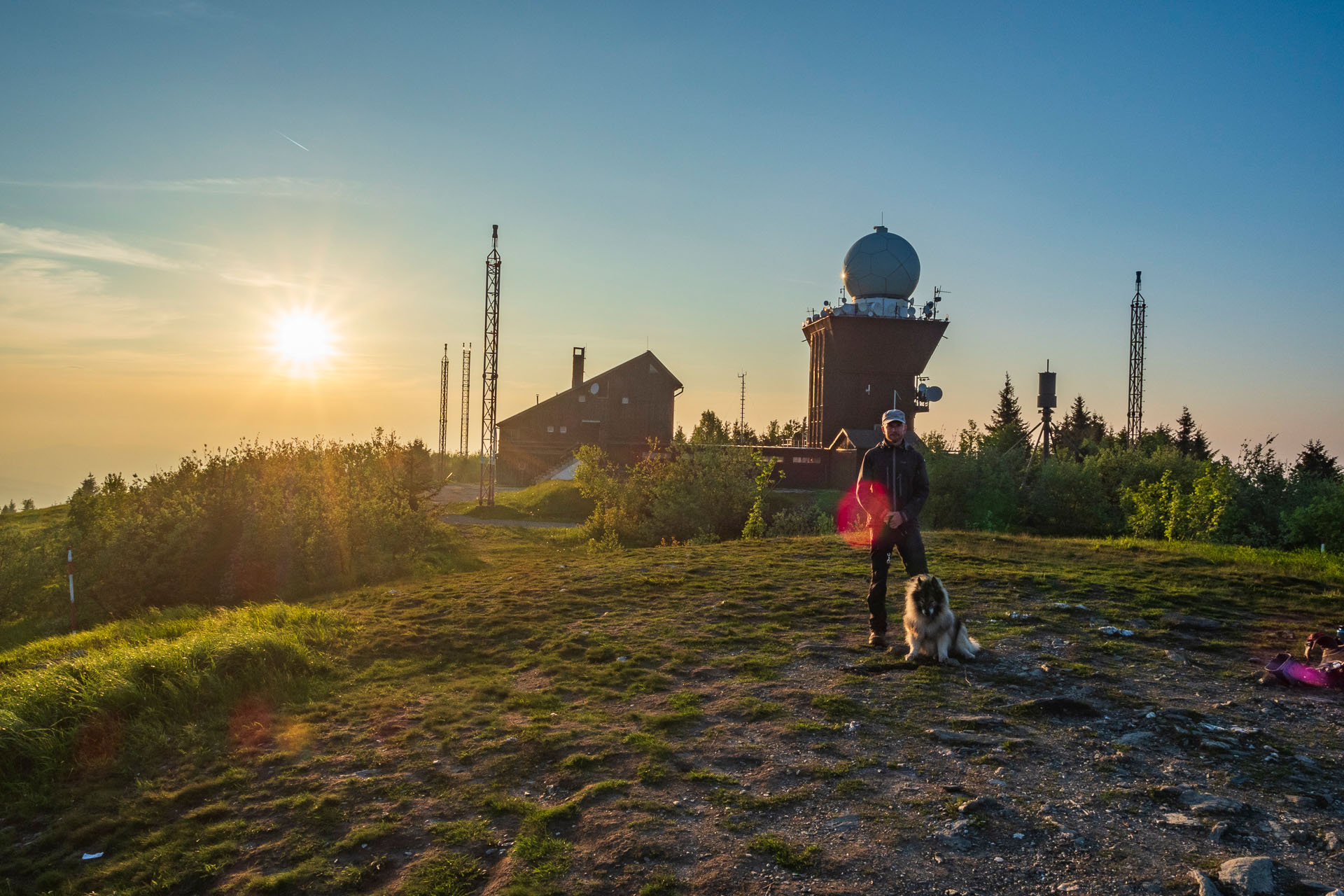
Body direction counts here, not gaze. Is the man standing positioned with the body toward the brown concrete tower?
no

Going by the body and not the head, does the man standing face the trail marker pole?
no

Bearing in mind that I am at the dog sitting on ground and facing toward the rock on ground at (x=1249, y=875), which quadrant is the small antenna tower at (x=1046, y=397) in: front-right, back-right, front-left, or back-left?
back-left

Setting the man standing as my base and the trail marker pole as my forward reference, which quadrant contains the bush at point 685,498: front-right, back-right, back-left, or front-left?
front-right

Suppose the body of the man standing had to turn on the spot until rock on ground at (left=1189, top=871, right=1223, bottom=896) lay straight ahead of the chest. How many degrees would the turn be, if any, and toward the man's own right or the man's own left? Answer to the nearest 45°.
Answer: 0° — they already face it

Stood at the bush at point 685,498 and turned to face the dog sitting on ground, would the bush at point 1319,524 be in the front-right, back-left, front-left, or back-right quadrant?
front-left

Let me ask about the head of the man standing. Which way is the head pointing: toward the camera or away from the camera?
toward the camera

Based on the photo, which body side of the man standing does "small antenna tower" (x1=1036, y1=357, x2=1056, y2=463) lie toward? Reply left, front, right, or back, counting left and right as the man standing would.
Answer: back

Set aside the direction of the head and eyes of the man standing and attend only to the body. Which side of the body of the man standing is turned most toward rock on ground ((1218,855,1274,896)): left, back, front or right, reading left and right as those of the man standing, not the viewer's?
front

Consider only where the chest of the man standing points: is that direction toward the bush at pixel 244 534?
no

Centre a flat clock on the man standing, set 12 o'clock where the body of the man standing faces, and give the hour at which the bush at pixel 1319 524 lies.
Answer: The bush is roughly at 7 o'clock from the man standing.

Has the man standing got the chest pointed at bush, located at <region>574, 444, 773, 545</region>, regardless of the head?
no

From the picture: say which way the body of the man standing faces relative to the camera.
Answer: toward the camera
